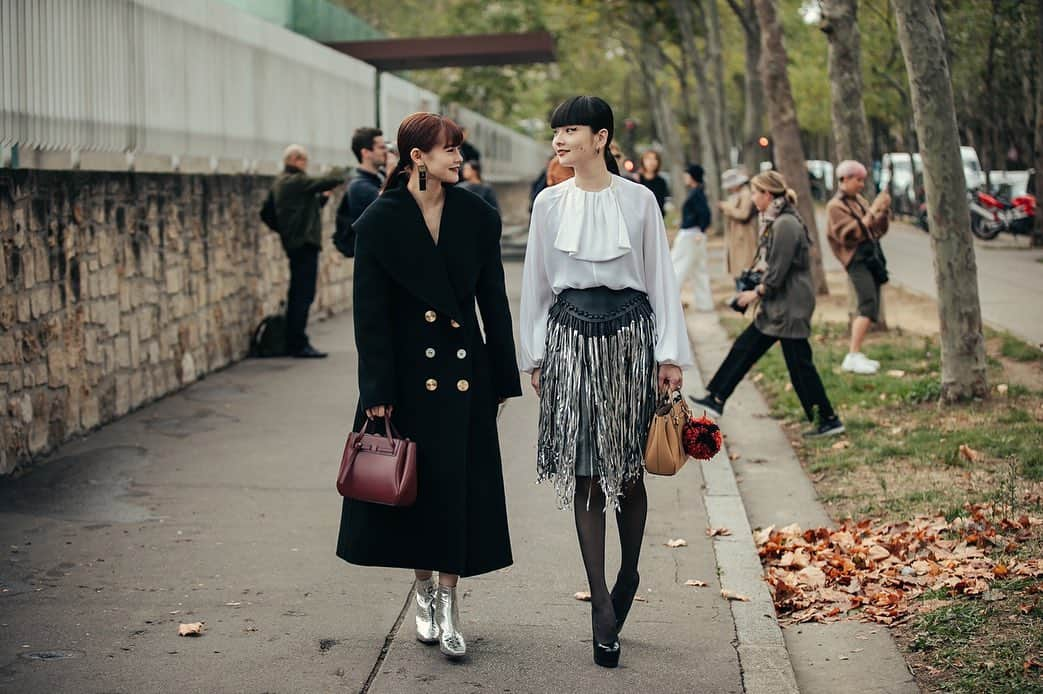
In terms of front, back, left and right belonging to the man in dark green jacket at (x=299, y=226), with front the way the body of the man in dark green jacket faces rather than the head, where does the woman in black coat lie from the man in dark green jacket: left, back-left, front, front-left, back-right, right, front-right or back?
right

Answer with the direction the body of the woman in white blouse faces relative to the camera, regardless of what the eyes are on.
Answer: toward the camera

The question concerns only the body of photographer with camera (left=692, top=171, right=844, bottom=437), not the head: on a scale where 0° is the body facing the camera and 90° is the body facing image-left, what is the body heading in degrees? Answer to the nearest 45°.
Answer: approximately 90°

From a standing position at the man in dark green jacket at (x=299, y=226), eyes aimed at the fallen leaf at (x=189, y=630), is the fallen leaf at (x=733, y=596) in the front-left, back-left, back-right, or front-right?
front-left

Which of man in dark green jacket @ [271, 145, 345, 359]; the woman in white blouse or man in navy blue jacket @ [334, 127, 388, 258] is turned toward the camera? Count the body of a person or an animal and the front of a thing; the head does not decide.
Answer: the woman in white blouse

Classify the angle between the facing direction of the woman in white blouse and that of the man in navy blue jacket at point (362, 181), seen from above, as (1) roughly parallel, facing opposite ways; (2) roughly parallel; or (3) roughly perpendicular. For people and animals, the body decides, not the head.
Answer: roughly perpendicular

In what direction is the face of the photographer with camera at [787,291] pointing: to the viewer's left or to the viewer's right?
to the viewer's left

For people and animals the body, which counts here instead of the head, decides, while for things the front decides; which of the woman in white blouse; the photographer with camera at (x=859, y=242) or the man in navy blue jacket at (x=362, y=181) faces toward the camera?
the woman in white blouse

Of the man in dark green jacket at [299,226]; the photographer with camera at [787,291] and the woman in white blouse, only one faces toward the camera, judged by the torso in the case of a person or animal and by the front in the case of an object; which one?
the woman in white blouse

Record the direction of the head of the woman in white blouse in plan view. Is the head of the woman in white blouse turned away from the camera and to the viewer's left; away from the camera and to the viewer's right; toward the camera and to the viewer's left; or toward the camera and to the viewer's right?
toward the camera and to the viewer's left

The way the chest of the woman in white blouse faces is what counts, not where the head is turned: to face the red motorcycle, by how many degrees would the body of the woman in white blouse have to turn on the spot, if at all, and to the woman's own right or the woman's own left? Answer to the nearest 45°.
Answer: approximately 180°

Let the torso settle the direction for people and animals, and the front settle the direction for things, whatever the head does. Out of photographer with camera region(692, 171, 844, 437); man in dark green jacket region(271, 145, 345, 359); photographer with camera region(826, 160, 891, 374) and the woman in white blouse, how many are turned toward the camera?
1

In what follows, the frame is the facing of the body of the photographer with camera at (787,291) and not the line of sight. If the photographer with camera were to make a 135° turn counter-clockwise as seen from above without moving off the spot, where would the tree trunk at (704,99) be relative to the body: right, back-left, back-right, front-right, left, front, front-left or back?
back-left

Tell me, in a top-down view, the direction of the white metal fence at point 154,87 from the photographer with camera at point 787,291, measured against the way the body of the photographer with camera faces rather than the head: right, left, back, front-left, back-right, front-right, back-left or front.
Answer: front

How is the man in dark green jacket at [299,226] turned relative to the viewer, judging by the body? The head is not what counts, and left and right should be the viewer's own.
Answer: facing to the right of the viewer
